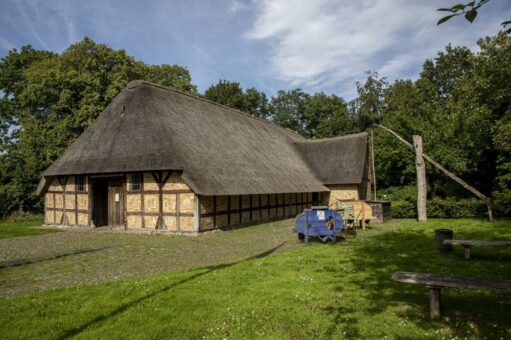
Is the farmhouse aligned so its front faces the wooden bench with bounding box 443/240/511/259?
no

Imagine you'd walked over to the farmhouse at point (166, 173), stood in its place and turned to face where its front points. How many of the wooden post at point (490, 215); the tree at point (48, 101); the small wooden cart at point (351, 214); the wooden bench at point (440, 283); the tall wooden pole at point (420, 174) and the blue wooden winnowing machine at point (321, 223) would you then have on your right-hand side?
1

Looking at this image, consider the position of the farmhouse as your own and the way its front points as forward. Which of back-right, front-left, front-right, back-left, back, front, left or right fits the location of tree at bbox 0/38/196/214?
right

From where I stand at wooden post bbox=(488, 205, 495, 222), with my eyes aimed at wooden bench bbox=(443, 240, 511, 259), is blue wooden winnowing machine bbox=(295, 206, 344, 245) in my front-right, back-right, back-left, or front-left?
front-right

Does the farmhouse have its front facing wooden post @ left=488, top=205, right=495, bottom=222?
no

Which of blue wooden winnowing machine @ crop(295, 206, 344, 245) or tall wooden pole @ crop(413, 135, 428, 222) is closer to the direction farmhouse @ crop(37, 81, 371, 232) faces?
the blue wooden winnowing machine

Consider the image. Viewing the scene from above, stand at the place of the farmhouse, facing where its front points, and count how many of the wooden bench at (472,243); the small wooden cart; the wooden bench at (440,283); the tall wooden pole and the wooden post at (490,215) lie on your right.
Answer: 0

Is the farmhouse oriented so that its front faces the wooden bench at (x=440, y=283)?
no

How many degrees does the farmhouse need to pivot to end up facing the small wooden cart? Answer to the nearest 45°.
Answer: approximately 90° to its left

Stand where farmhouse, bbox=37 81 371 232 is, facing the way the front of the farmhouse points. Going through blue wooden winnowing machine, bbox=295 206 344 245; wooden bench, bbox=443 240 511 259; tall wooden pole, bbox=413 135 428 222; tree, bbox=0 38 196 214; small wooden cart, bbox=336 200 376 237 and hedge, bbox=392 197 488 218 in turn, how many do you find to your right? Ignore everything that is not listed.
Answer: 1

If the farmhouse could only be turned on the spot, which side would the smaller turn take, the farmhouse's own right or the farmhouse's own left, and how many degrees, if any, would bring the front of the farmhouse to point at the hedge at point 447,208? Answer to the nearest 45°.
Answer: approximately 135° to the farmhouse's own left

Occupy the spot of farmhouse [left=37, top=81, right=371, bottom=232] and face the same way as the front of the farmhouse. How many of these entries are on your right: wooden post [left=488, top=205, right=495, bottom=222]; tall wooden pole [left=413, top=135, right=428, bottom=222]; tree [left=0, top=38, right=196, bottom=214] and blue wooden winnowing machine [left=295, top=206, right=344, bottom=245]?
1

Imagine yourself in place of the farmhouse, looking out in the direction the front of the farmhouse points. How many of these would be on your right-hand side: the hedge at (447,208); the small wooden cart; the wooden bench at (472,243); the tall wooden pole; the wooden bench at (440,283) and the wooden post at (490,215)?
0

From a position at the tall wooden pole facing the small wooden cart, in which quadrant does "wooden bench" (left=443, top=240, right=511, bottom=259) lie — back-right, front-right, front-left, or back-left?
front-left

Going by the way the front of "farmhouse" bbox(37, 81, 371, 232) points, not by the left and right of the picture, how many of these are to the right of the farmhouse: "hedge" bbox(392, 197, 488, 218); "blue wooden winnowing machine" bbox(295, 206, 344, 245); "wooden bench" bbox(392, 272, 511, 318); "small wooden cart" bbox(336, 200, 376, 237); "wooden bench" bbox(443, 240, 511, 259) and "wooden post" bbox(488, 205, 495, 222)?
0

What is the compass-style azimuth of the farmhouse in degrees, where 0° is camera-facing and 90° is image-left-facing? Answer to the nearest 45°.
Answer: approximately 45°
